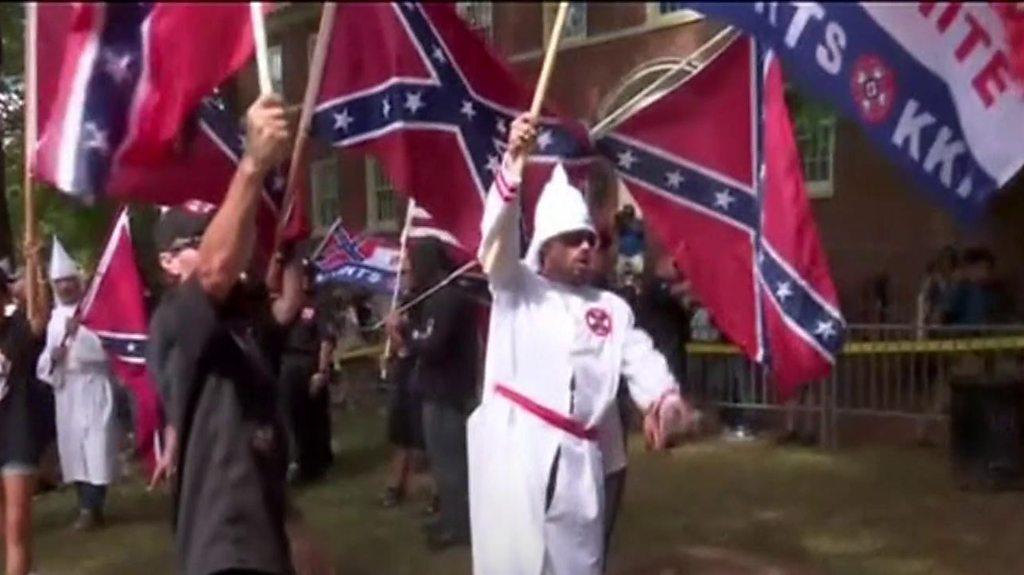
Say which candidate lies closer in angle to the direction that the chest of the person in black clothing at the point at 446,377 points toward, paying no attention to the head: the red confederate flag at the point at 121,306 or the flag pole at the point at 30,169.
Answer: the red confederate flag

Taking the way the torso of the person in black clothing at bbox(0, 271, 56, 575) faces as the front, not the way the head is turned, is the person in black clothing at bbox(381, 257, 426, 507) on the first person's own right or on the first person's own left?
on the first person's own left

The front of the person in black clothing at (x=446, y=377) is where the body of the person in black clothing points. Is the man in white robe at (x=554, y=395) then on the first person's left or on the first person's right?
on the first person's left

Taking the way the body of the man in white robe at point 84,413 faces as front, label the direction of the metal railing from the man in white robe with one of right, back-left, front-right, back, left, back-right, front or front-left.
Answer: back-left
